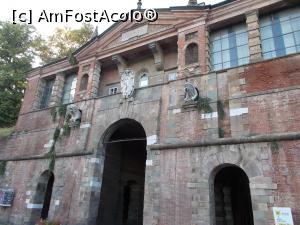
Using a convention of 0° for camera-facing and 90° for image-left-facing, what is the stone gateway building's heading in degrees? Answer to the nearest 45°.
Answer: approximately 45°

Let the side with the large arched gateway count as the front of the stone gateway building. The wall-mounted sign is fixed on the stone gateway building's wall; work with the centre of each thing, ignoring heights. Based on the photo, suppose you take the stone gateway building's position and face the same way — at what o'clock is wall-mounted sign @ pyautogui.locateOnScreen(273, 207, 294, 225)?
The wall-mounted sign is roughly at 9 o'clock from the stone gateway building.

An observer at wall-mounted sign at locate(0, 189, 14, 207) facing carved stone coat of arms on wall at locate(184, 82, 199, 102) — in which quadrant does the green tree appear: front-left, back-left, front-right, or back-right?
back-left
